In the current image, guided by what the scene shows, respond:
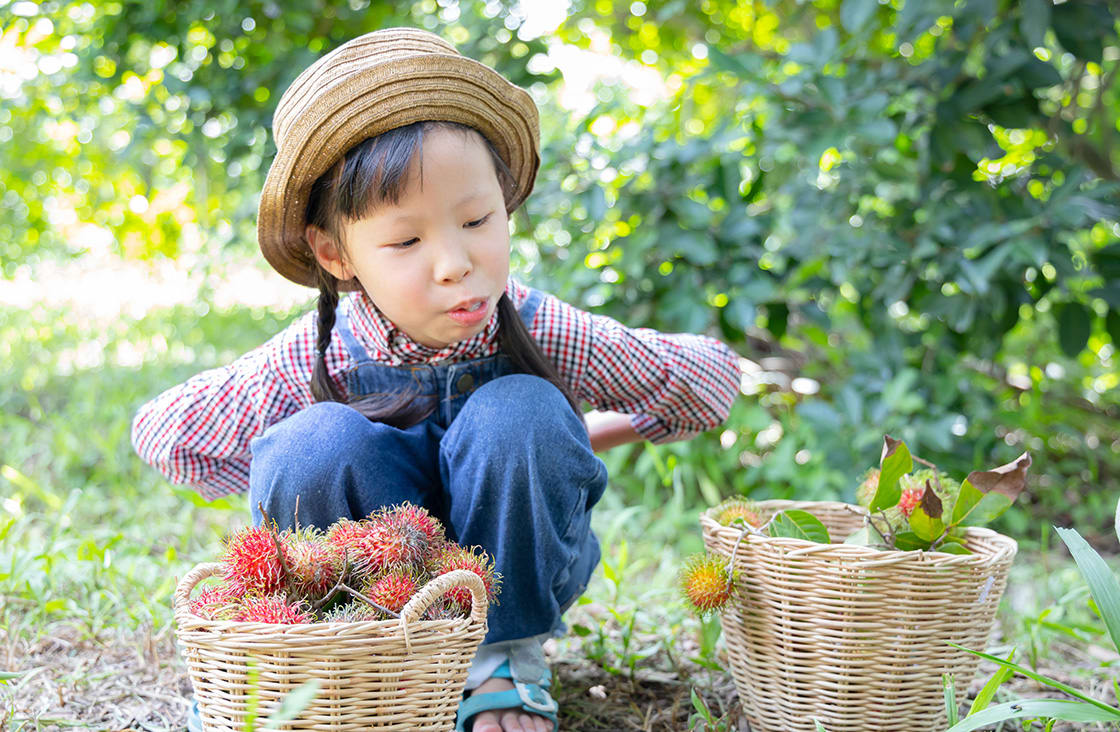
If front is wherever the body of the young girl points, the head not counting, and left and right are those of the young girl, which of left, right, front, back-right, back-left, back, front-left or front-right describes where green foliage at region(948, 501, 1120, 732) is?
front-left

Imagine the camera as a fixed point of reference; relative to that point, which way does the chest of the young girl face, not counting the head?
toward the camera

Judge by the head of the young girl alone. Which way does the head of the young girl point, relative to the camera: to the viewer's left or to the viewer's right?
to the viewer's right

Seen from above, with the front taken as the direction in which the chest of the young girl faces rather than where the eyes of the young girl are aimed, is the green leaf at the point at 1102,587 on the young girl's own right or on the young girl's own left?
on the young girl's own left
